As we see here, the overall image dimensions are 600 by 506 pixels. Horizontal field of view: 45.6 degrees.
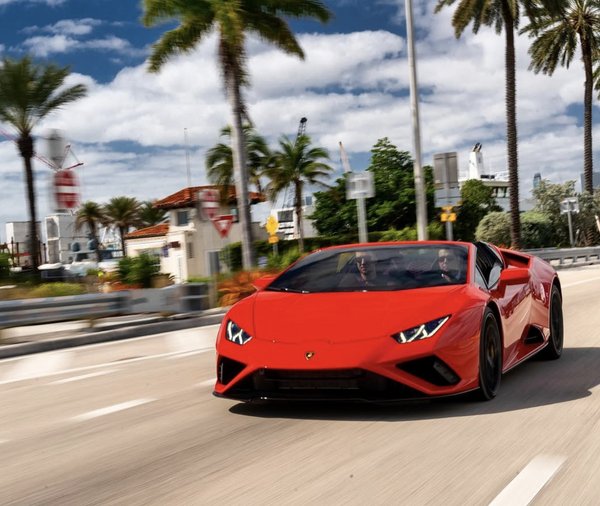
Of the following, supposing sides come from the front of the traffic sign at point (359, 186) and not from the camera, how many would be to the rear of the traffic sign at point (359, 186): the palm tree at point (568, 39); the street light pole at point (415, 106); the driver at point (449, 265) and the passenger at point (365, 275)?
2

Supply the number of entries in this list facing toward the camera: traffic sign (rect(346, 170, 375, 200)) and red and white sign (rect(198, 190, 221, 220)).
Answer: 1

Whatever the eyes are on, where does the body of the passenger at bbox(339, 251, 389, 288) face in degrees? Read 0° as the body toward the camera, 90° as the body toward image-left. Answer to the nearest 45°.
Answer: approximately 45°

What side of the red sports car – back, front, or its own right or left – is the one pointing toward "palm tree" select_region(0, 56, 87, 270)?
right

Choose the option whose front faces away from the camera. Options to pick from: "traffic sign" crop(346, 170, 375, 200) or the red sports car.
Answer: the traffic sign

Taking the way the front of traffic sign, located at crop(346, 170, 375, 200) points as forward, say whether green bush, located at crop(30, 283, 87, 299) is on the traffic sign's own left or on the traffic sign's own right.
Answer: on the traffic sign's own left

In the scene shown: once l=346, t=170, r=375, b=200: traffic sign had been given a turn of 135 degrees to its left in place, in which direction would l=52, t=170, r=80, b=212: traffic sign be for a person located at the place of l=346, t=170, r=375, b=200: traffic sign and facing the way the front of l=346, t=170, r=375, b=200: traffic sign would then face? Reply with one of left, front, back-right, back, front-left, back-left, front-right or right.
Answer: front

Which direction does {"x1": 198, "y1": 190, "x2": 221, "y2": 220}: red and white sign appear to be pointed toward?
toward the camera

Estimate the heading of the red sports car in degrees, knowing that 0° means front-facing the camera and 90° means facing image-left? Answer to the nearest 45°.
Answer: approximately 45°

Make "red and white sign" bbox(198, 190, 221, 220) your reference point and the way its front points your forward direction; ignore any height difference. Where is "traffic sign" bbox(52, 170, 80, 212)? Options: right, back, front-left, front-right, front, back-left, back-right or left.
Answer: front-right

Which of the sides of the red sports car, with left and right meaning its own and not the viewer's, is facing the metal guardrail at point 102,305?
right
